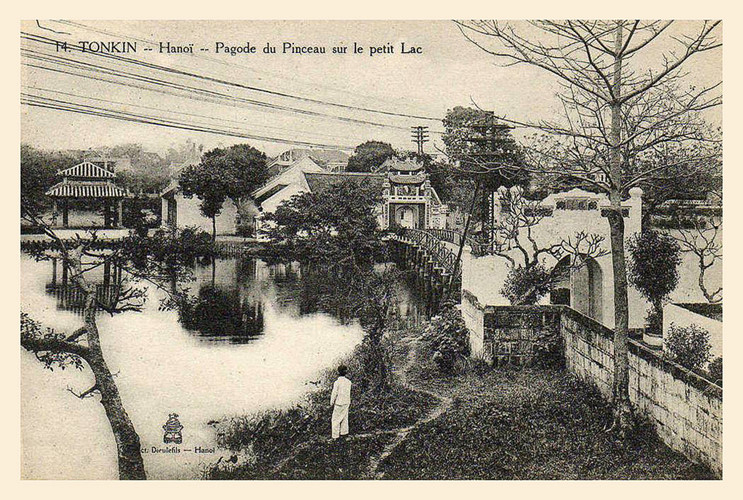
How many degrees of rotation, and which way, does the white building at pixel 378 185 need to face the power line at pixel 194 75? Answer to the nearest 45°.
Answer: approximately 90° to its right

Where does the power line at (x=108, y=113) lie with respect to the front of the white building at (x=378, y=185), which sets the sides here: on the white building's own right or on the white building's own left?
on the white building's own right

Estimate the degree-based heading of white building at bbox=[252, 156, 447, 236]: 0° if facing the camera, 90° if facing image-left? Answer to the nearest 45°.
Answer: approximately 0°
